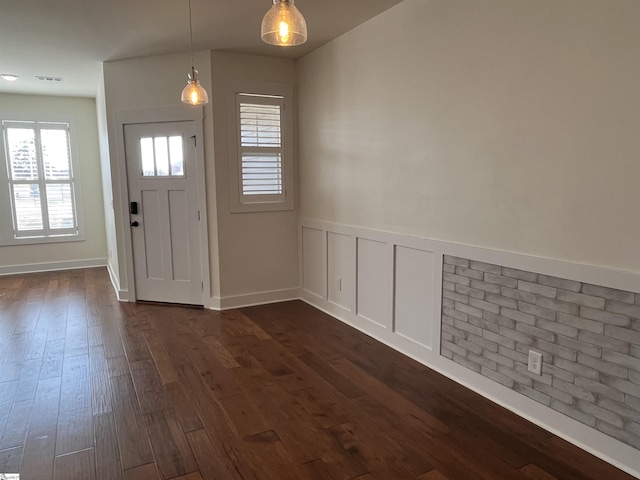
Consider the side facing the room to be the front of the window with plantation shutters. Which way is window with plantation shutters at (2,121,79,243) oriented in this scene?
toward the camera

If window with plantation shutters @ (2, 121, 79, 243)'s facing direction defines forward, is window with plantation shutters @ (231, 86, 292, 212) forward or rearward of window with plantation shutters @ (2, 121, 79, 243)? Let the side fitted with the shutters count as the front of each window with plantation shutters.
forward

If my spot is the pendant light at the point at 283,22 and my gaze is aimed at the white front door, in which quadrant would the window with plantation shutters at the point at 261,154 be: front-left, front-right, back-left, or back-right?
front-right

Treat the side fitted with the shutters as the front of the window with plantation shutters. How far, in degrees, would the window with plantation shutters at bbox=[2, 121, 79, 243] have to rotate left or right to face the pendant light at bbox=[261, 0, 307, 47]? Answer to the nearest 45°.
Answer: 0° — it already faces it

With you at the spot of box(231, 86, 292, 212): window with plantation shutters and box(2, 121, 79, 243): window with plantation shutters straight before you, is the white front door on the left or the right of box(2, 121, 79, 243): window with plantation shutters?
left
